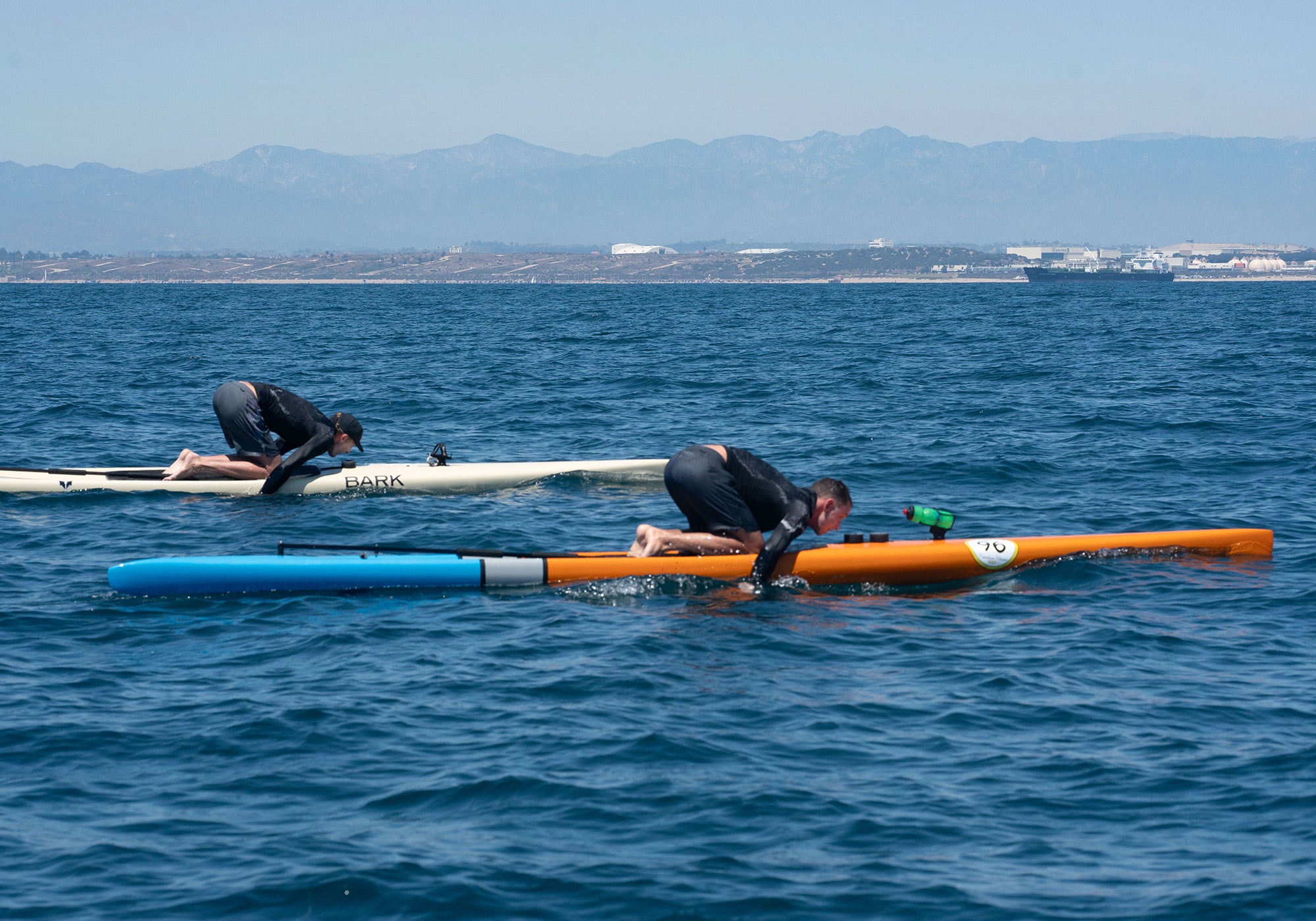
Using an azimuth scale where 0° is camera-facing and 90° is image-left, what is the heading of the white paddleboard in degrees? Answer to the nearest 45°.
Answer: approximately 270°

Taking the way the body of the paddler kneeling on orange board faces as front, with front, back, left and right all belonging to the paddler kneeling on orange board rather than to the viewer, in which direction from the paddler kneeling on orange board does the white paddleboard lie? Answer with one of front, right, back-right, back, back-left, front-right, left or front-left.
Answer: back-left

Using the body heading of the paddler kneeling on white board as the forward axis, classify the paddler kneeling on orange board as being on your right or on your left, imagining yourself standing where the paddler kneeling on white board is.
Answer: on your right

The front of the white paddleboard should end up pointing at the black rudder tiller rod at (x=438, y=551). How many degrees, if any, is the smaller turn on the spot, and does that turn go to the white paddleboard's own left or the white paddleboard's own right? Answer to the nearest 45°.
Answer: approximately 90° to the white paddleboard's own right

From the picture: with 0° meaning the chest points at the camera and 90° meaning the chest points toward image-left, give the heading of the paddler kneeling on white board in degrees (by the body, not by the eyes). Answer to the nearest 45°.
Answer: approximately 270°

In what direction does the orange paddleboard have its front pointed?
to the viewer's right

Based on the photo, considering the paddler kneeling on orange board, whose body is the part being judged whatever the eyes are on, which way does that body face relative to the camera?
to the viewer's right
